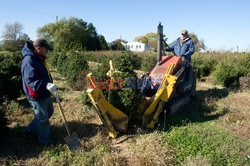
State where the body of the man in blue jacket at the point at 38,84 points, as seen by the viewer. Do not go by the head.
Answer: to the viewer's right

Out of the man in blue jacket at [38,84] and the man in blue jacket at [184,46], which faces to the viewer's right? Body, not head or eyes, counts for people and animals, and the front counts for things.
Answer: the man in blue jacket at [38,84]

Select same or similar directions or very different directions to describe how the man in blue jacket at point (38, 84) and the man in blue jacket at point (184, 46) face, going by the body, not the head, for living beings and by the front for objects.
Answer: very different directions

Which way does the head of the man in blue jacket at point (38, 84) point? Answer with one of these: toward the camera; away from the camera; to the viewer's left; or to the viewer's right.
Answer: to the viewer's right

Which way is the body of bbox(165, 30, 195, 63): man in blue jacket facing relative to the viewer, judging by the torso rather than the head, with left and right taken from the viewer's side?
facing the viewer and to the left of the viewer

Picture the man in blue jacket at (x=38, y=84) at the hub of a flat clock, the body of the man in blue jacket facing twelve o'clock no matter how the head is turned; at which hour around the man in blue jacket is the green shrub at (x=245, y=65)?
The green shrub is roughly at 11 o'clock from the man in blue jacket.

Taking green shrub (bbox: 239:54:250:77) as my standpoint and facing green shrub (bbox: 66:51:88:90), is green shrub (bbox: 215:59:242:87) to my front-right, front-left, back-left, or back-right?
front-left

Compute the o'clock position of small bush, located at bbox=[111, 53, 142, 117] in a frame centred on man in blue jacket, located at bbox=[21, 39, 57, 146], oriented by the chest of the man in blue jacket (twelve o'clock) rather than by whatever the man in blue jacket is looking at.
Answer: The small bush is roughly at 12 o'clock from the man in blue jacket.

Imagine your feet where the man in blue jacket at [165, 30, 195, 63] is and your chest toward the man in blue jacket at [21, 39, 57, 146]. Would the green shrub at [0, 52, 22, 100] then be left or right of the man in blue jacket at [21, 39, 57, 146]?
right

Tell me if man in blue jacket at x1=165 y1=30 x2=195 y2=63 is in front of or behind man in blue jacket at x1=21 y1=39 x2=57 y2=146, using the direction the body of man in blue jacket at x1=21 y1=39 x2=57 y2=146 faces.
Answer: in front

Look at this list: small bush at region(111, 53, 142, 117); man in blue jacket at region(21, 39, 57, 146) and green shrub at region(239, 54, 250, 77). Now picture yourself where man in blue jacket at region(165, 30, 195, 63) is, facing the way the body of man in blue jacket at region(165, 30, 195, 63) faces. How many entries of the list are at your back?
1

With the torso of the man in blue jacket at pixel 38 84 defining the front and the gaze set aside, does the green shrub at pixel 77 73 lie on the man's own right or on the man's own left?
on the man's own left

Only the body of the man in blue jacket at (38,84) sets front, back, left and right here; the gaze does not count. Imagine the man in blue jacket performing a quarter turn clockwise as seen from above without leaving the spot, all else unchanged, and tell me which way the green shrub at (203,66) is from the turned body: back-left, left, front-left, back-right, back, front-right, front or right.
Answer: back-left

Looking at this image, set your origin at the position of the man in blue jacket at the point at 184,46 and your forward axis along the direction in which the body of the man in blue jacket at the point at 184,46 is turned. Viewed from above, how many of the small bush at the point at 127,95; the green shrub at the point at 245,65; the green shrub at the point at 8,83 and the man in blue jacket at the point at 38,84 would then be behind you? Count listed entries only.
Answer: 1

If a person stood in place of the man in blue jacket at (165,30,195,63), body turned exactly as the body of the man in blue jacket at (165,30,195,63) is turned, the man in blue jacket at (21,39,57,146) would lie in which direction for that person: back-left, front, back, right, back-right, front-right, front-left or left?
front
